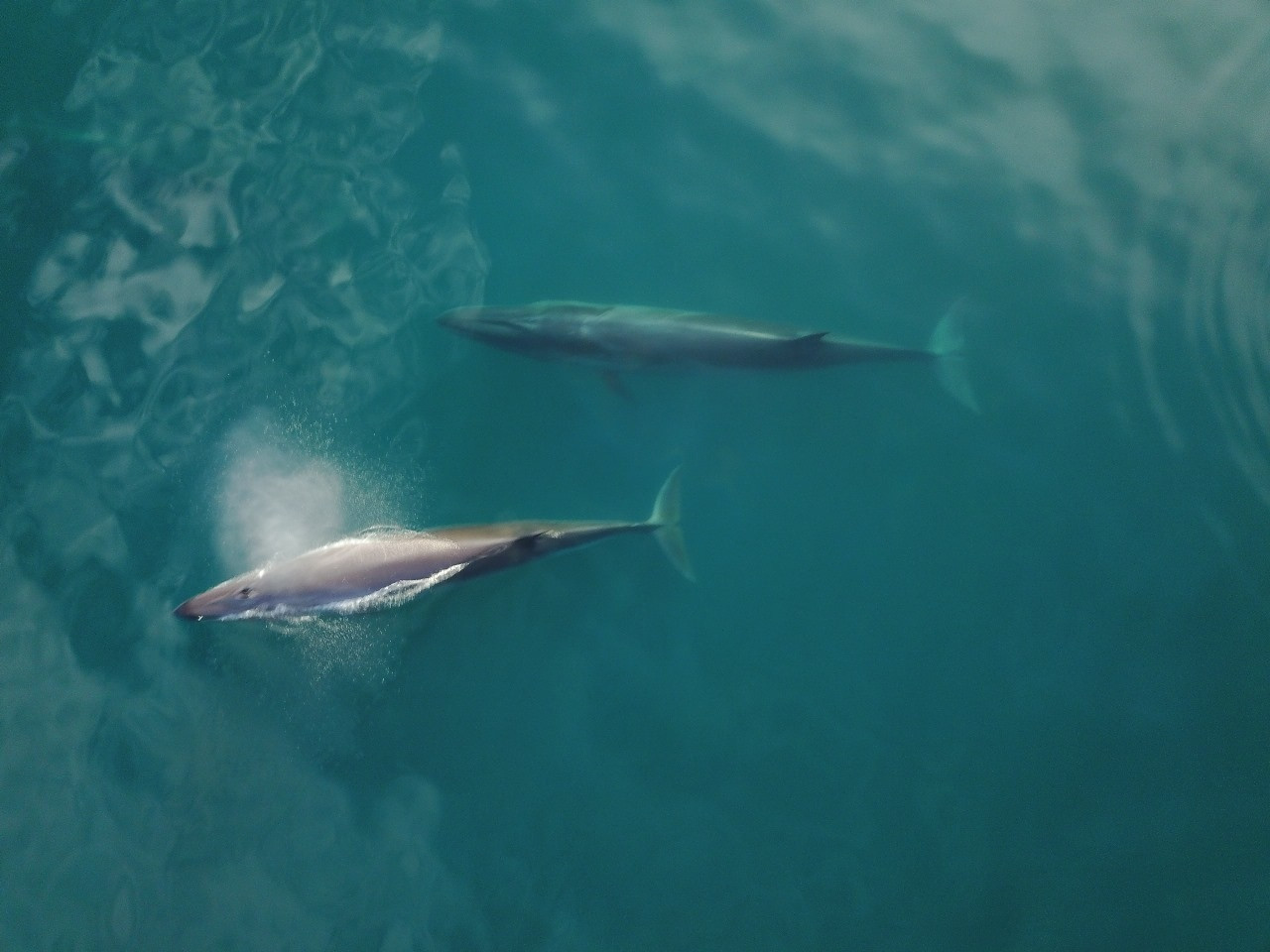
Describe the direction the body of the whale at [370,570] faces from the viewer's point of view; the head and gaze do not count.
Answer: to the viewer's left

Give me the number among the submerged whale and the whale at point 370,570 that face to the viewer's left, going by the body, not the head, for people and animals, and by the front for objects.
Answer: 2

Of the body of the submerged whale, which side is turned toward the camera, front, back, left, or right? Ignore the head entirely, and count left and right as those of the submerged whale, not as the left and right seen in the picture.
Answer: left
